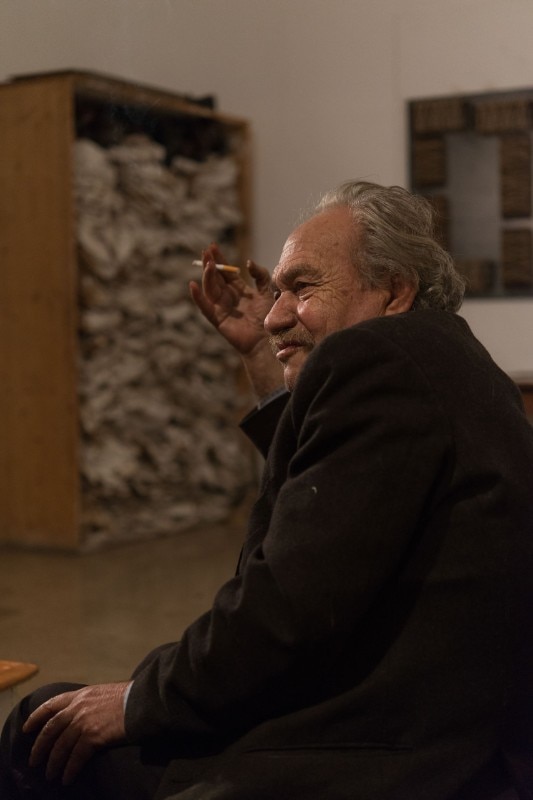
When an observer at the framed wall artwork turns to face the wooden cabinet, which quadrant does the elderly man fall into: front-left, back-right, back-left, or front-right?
front-left

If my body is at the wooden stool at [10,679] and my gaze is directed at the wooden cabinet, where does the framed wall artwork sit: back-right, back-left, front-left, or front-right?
front-right

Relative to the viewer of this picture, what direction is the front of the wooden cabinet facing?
facing the viewer and to the right of the viewer

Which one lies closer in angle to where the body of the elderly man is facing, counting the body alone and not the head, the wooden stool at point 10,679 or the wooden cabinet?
the wooden stool

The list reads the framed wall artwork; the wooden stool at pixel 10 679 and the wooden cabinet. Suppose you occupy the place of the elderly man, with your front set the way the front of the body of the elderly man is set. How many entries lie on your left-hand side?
0

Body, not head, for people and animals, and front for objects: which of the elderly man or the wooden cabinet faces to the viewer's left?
the elderly man

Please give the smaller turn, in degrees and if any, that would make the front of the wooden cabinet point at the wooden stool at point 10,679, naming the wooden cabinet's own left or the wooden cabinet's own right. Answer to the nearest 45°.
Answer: approximately 45° to the wooden cabinet's own right

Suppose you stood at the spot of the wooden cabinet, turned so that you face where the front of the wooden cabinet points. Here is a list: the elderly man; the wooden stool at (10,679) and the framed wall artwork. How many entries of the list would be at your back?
0

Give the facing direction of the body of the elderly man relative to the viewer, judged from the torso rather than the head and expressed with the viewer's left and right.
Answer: facing to the left of the viewer

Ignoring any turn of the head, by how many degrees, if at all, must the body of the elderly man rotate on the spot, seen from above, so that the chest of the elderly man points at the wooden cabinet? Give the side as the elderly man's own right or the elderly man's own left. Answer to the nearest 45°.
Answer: approximately 90° to the elderly man's own right

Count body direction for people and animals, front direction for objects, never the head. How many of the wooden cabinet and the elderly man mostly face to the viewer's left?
1

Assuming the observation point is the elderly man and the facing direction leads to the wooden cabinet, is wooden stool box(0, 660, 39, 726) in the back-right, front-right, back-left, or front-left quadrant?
front-left
